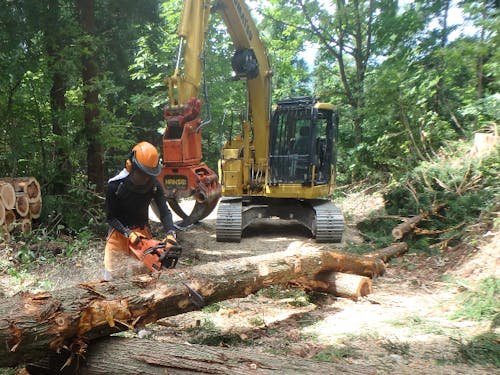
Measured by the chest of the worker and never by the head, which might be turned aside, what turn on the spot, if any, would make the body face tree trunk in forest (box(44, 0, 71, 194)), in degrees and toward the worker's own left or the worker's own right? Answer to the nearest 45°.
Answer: approximately 135° to the worker's own left

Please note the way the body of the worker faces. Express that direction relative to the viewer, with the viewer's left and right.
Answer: facing the viewer and to the right of the viewer

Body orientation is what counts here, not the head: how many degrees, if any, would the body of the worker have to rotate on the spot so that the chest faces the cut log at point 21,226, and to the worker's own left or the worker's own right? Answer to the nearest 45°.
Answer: approximately 180°

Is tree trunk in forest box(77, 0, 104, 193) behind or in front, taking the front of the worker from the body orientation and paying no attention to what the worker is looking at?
behind

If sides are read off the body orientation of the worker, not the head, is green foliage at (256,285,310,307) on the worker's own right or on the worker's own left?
on the worker's own left

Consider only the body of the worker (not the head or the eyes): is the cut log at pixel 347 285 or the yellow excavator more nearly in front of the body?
the cut log

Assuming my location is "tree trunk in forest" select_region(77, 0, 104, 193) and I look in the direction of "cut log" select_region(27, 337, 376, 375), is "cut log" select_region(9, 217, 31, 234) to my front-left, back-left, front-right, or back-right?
front-right

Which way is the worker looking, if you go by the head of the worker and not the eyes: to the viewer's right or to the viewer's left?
to the viewer's right

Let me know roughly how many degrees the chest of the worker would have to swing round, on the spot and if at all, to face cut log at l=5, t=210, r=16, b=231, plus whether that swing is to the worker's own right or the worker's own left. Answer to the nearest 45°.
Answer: approximately 180°

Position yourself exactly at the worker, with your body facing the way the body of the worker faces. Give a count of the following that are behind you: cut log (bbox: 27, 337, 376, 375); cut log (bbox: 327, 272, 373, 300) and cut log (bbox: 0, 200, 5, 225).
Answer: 1

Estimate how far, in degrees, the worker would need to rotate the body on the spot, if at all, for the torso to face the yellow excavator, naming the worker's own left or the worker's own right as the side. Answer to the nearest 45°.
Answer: approximately 90° to the worker's own left

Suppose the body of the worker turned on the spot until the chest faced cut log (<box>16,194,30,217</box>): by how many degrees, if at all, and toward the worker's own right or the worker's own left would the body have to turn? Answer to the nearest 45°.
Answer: approximately 180°

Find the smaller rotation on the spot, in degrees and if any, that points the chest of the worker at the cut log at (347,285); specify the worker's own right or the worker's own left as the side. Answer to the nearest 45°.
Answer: approximately 45° to the worker's own left
